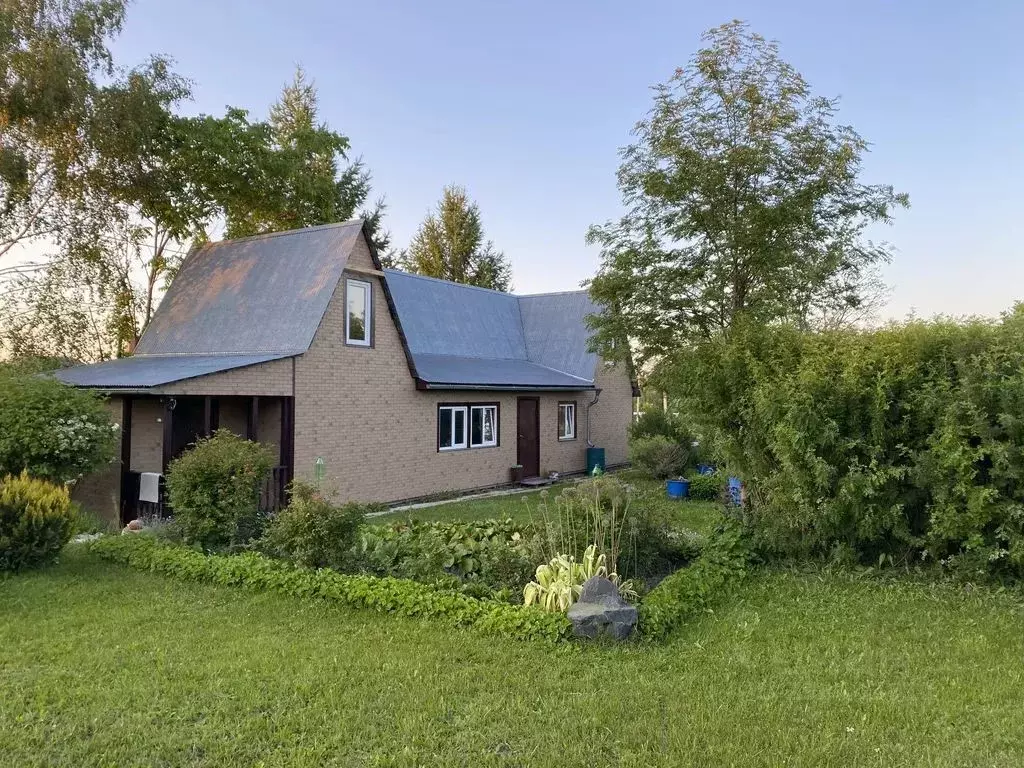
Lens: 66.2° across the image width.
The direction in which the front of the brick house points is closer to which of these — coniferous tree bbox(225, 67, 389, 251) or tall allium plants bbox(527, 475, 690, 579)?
the tall allium plants

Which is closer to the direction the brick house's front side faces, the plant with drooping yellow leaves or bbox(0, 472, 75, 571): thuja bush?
the plant with drooping yellow leaves

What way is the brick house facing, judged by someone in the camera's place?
facing the viewer and to the right of the viewer

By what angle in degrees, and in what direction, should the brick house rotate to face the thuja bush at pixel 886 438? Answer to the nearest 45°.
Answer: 0° — it already faces it

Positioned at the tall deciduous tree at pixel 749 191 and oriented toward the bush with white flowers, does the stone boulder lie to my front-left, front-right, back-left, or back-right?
front-left

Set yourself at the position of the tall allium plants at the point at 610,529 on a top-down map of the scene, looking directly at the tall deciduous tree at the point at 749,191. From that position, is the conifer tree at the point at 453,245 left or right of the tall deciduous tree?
left

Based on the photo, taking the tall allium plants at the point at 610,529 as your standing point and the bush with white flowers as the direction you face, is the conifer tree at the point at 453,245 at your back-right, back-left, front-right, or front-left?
front-right

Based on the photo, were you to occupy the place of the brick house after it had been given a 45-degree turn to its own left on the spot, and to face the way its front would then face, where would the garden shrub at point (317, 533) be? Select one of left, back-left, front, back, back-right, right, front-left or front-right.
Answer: right

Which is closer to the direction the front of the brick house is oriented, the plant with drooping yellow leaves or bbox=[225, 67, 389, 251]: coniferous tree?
the plant with drooping yellow leaves

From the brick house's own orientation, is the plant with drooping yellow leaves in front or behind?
in front

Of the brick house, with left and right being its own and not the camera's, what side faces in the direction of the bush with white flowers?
right

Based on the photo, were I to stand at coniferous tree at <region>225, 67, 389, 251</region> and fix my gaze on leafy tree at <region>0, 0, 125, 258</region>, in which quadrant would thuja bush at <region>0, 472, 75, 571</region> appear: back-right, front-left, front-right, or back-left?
front-left

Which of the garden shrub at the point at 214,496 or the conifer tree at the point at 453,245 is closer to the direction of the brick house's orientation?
the garden shrub

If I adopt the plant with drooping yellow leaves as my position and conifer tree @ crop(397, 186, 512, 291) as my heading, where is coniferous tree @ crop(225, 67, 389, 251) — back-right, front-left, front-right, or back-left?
front-left

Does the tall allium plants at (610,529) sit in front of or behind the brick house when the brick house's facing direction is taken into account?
in front

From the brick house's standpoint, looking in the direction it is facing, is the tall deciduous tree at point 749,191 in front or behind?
in front
